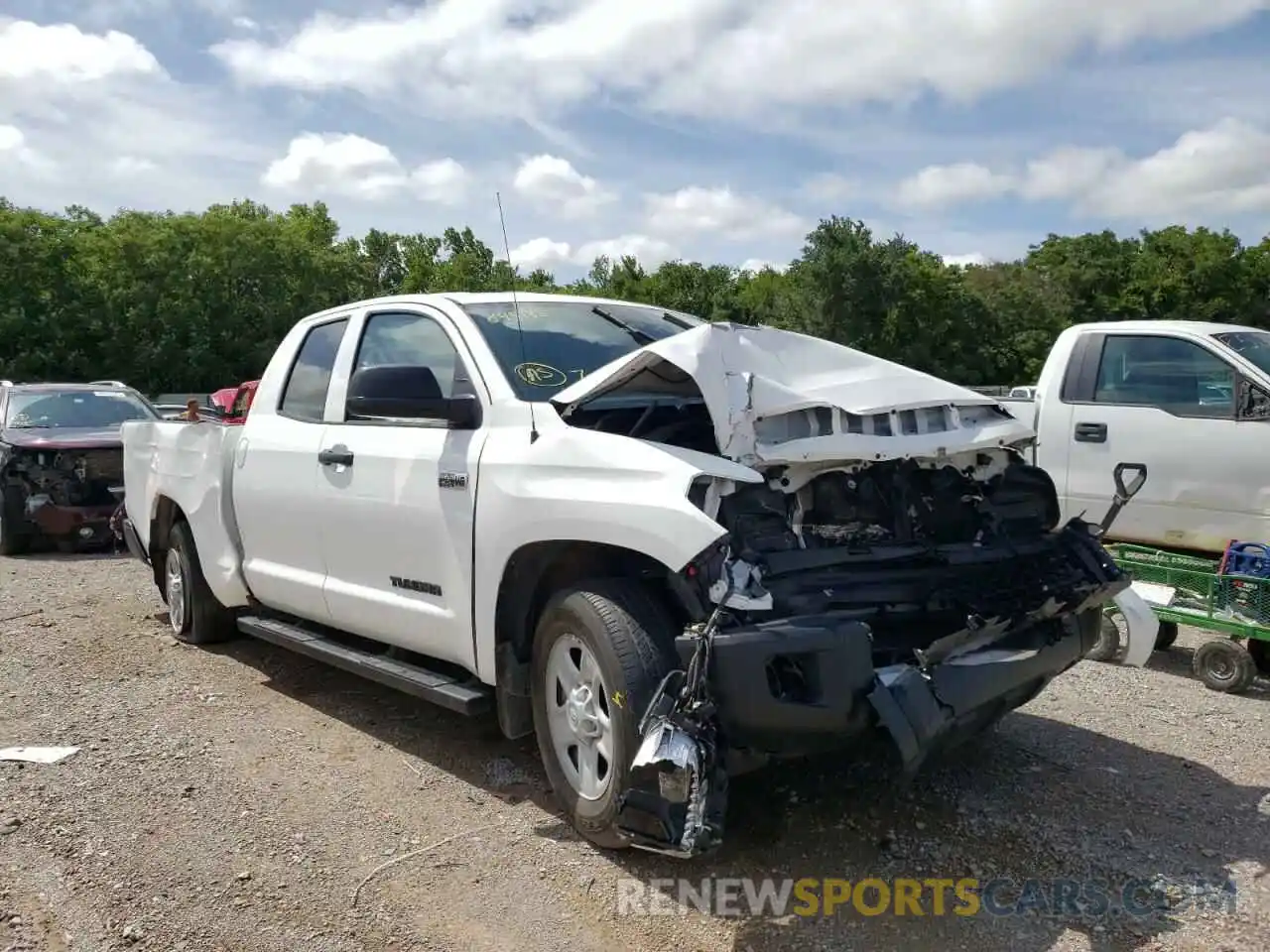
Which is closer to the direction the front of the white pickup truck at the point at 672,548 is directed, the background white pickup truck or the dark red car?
the background white pickup truck

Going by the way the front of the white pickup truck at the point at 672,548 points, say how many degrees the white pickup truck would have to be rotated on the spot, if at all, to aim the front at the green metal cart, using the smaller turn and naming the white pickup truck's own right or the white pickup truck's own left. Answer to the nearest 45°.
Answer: approximately 90° to the white pickup truck's own left

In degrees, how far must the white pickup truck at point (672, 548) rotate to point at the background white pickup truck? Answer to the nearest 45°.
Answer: approximately 90° to its left

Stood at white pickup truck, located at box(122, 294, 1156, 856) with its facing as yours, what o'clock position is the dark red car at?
The dark red car is roughly at 6 o'clock from the white pickup truck.

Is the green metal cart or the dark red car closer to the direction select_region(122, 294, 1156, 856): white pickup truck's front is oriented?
the green metal cart

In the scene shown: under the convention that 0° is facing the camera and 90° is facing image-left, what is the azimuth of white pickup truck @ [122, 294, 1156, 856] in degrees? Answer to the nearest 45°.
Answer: approximately 315°
